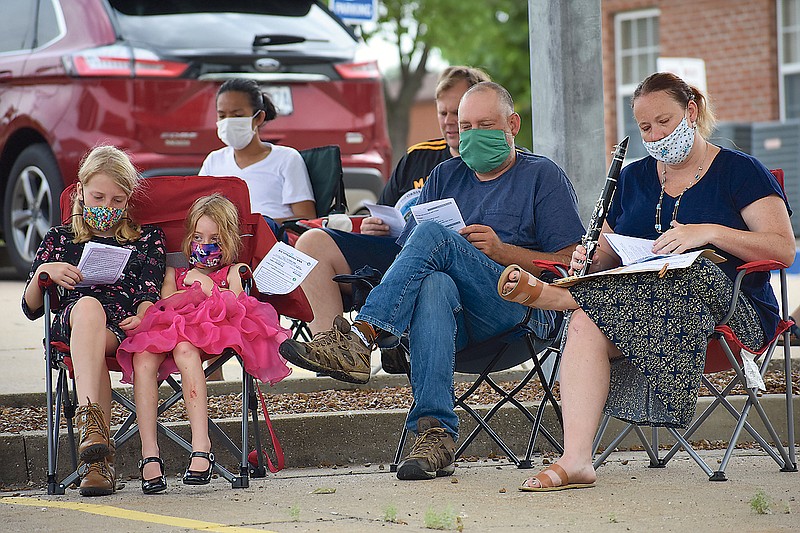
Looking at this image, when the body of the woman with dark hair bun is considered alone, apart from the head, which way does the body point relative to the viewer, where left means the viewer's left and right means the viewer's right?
facing the viewer and to the left of the viewer

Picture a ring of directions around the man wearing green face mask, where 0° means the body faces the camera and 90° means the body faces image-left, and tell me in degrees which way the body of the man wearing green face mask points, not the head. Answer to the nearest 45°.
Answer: approximately 45°

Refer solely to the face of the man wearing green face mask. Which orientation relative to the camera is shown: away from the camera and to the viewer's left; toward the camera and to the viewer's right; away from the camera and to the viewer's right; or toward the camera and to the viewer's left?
toward the camera and to the viewer's left

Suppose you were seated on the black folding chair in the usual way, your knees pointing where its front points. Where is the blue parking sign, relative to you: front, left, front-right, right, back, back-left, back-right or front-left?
back-right

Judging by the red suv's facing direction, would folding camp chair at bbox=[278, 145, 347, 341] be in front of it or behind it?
behind

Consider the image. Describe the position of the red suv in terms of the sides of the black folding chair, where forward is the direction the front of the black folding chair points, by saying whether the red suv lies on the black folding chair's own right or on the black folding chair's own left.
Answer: on the black folding chair's own right

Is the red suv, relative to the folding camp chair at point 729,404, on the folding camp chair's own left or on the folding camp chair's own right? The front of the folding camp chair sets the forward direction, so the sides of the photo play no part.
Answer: on the folding camp chair's own right

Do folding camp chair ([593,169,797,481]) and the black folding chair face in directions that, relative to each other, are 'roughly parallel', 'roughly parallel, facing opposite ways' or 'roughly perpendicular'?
roughly parallel

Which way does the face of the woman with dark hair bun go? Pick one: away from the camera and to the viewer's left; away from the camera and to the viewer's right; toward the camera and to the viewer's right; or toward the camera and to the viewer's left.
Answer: toward the camera and to the viewer's left

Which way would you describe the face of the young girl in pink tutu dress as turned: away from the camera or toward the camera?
toward the camera

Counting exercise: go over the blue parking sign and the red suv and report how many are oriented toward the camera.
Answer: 1

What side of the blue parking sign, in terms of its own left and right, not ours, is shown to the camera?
front

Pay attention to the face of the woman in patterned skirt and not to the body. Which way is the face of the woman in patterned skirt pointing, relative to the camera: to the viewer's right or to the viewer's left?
to the viewer's left

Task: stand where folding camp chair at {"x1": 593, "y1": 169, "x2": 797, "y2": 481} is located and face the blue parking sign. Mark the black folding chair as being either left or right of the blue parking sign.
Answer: left
